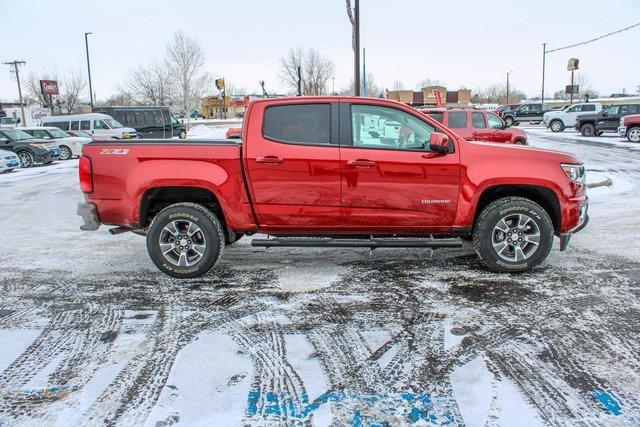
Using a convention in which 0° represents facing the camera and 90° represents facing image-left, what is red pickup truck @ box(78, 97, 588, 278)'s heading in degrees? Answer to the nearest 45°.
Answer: approximately 270°

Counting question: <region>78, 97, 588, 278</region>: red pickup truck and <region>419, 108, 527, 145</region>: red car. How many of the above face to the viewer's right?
2

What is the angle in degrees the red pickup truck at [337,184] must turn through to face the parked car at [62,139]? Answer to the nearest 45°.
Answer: approximately 135° to its left

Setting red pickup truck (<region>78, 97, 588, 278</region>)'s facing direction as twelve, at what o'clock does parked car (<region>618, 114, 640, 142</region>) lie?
The parked car is roughly at 10 o'clock from the red pickup truck.

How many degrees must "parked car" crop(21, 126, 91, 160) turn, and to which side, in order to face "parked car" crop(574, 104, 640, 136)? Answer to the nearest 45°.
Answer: approximately 45° to its left

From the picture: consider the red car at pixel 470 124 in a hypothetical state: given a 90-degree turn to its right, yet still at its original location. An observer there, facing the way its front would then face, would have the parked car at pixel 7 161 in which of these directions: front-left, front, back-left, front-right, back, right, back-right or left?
right

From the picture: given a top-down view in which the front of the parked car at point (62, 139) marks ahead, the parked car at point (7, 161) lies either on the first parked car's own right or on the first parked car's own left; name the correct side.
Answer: on the first parked car's own right

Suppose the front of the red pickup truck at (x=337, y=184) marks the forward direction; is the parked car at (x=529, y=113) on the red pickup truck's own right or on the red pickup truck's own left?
on the red pickup truck's own left

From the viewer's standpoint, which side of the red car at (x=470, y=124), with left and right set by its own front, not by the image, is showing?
right

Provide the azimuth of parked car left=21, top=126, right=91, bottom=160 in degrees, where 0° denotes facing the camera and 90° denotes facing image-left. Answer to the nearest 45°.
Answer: approximately 315°
